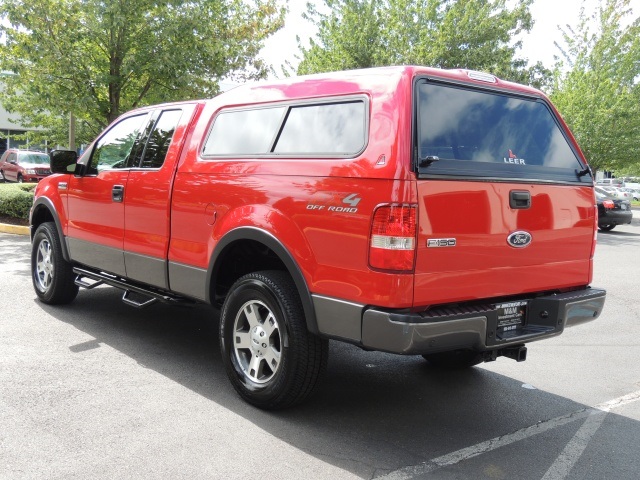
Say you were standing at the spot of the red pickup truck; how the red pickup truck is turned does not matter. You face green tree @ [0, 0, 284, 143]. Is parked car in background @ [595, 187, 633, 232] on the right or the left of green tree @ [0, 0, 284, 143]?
right

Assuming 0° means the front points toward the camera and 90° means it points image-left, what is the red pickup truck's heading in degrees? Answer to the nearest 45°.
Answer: approximately 135°

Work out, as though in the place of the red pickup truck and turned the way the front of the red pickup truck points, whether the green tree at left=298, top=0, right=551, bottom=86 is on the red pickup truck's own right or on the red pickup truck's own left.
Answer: on the red pickup truck's own right

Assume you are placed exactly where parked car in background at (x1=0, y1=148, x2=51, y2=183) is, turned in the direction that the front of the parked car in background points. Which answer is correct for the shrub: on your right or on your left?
on your right

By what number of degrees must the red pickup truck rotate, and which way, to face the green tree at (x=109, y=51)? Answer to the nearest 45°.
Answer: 0° — it already faces it

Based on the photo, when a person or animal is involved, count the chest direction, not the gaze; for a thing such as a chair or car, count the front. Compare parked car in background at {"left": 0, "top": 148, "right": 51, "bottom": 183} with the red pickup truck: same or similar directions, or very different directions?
very different directions

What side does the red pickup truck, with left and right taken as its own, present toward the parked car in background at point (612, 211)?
right
